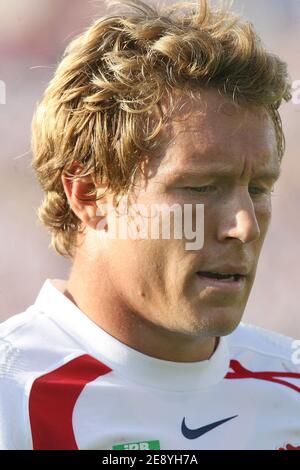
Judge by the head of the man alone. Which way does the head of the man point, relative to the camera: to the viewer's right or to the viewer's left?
to the viewer's right

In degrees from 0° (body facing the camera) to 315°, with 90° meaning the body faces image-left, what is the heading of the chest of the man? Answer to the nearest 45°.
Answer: approximately 315°
